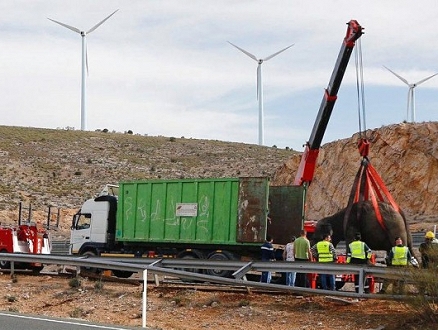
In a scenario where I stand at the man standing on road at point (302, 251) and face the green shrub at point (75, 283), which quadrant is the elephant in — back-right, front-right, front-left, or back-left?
back-right

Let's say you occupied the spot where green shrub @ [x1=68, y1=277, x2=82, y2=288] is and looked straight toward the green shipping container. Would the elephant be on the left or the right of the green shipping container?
right

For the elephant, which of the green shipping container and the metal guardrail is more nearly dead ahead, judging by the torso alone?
the green shipping container

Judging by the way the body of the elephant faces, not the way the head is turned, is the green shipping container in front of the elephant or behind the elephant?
in front

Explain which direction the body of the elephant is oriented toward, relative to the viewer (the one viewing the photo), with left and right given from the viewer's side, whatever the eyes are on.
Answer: facing to the left of the viewer

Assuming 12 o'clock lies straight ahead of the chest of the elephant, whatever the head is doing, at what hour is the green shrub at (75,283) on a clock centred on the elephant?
The green shrub is roughly at 11 o'clock from the elephant.

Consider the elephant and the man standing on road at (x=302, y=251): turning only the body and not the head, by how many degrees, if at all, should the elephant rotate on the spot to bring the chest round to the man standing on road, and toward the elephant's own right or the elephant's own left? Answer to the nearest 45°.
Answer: approximately 45° to the elephant's own left
